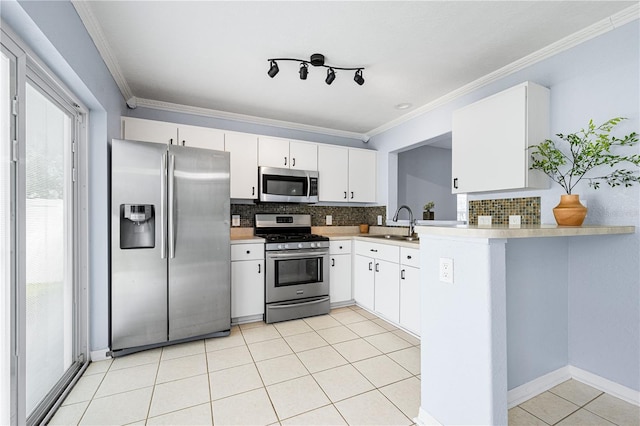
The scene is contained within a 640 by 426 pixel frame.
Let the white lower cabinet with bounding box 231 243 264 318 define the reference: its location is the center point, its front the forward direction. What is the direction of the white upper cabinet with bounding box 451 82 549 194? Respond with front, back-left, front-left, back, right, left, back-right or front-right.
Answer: front-left

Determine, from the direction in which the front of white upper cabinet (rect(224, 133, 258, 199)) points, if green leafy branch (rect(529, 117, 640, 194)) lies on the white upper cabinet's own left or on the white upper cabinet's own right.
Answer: on the white upper cabinet's own left

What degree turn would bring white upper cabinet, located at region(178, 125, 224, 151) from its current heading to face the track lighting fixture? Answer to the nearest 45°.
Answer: approximately 45° to its left

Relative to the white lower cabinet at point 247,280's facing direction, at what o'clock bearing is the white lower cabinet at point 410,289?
the white lower cabinet at point 410,289 is roughly at 10 o'clock from the white lower cabinet at point 247,280.

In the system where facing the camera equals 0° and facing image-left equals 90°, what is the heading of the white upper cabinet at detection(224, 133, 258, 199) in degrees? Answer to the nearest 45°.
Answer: approximately 0°

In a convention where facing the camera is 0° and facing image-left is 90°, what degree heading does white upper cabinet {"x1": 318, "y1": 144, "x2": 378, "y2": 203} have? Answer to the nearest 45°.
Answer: approximately 315°

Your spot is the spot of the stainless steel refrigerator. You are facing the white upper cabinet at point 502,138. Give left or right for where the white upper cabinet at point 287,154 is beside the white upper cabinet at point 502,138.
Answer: left
